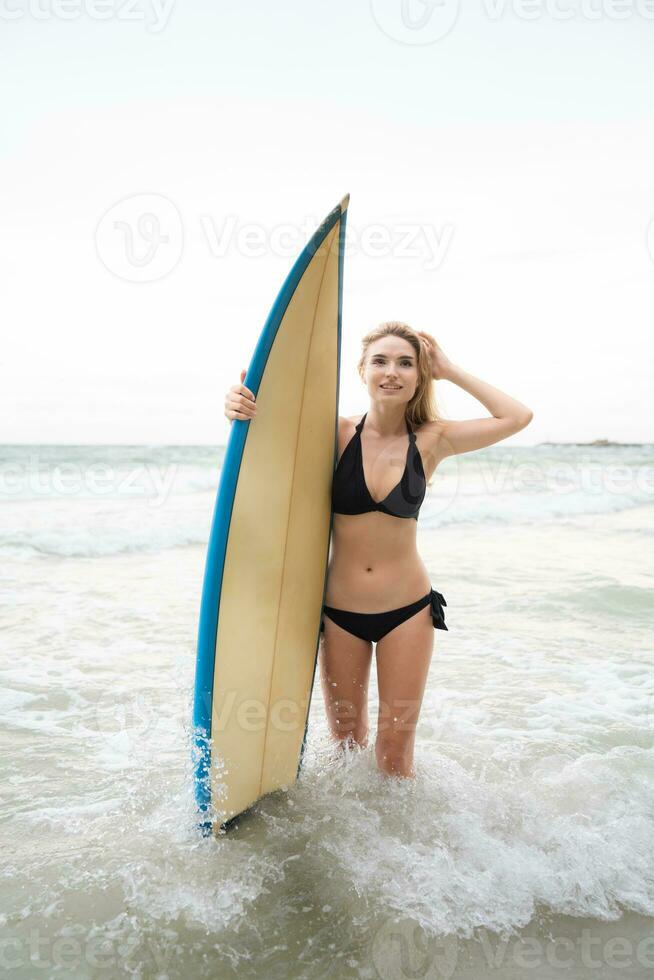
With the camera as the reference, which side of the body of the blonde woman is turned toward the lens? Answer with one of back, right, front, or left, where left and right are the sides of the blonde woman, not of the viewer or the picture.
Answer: front

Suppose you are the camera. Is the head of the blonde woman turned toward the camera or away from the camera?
toward the camera
